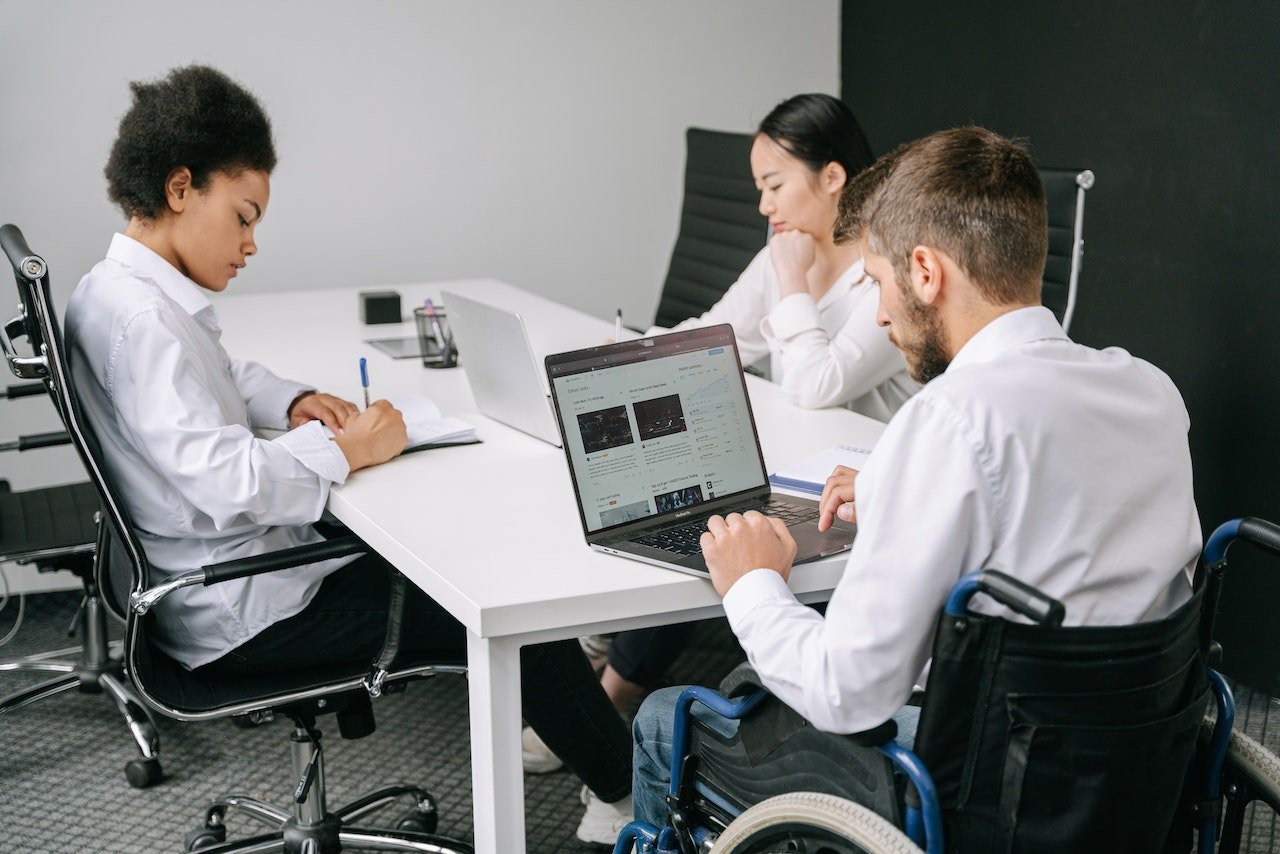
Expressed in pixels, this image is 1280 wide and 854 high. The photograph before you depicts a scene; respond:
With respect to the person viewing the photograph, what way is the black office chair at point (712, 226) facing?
facing the viewer and to the left of the viewer

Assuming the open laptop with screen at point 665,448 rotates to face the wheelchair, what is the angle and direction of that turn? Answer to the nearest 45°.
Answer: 0° — it already faces it

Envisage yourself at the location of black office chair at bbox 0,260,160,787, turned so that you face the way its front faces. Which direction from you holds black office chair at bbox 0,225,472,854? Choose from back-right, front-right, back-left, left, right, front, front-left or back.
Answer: right

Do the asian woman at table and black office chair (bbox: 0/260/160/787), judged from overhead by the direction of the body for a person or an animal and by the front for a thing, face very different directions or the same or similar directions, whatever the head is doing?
very different directions

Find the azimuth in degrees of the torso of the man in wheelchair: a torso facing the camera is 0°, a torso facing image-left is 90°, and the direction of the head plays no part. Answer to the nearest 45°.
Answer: approximately 135°

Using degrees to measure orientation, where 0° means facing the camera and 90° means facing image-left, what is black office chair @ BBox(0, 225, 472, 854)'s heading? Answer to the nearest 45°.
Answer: approximately 270°

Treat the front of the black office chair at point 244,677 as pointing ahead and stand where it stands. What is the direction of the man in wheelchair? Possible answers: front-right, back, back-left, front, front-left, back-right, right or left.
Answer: front-right

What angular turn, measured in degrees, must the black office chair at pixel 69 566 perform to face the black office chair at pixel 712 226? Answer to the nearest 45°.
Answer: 0° — it already faces it

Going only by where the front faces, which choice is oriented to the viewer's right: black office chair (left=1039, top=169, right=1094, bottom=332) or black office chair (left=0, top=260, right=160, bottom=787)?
black office chair (left=0, top=260, right=160, bottom=787)

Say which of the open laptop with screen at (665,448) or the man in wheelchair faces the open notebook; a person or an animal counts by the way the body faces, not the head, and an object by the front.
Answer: the man in wheelchair

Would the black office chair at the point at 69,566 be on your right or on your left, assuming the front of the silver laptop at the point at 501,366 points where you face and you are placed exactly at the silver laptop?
on your left

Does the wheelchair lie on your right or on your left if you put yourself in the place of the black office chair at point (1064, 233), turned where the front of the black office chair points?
on your left

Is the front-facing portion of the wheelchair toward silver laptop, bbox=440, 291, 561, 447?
yes

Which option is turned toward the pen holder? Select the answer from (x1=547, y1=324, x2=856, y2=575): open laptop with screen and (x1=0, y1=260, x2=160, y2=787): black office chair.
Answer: the black office chair

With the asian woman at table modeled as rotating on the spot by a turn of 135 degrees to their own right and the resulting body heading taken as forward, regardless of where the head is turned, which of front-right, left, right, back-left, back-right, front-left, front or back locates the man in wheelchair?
back

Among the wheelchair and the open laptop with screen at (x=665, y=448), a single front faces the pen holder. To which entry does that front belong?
the wheelchair
